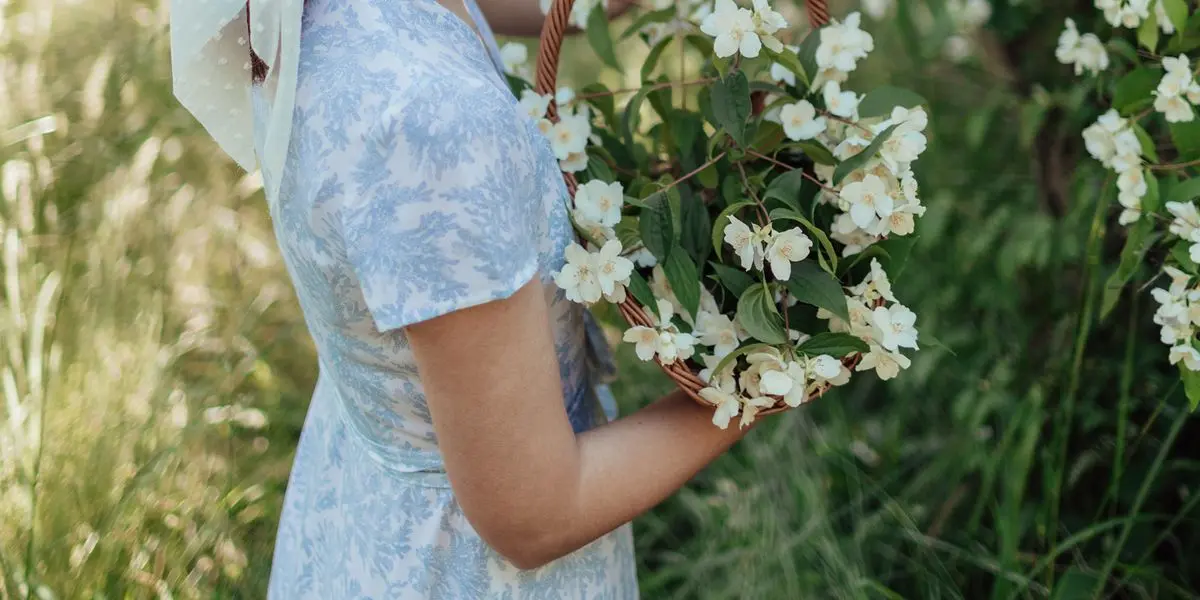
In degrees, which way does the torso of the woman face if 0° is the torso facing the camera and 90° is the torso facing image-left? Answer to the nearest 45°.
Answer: approximately 270°

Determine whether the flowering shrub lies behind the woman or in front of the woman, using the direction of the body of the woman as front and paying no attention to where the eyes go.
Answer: in front
